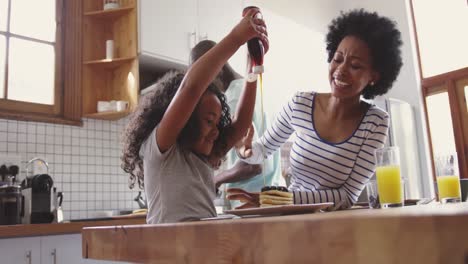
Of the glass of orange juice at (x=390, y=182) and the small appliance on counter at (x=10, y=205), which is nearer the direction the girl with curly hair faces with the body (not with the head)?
the glass of orange juice

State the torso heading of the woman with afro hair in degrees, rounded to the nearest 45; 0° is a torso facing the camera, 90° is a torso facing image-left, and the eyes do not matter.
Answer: approximately 45°

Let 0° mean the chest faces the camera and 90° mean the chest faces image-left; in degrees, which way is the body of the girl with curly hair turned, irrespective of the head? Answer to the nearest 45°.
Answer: approximately 315°

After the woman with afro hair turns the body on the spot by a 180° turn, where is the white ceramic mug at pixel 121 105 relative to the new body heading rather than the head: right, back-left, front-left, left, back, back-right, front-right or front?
left

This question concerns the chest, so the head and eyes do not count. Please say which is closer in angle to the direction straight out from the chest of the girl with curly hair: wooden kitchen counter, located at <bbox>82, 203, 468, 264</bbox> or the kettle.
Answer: the wooden kitchen counter
